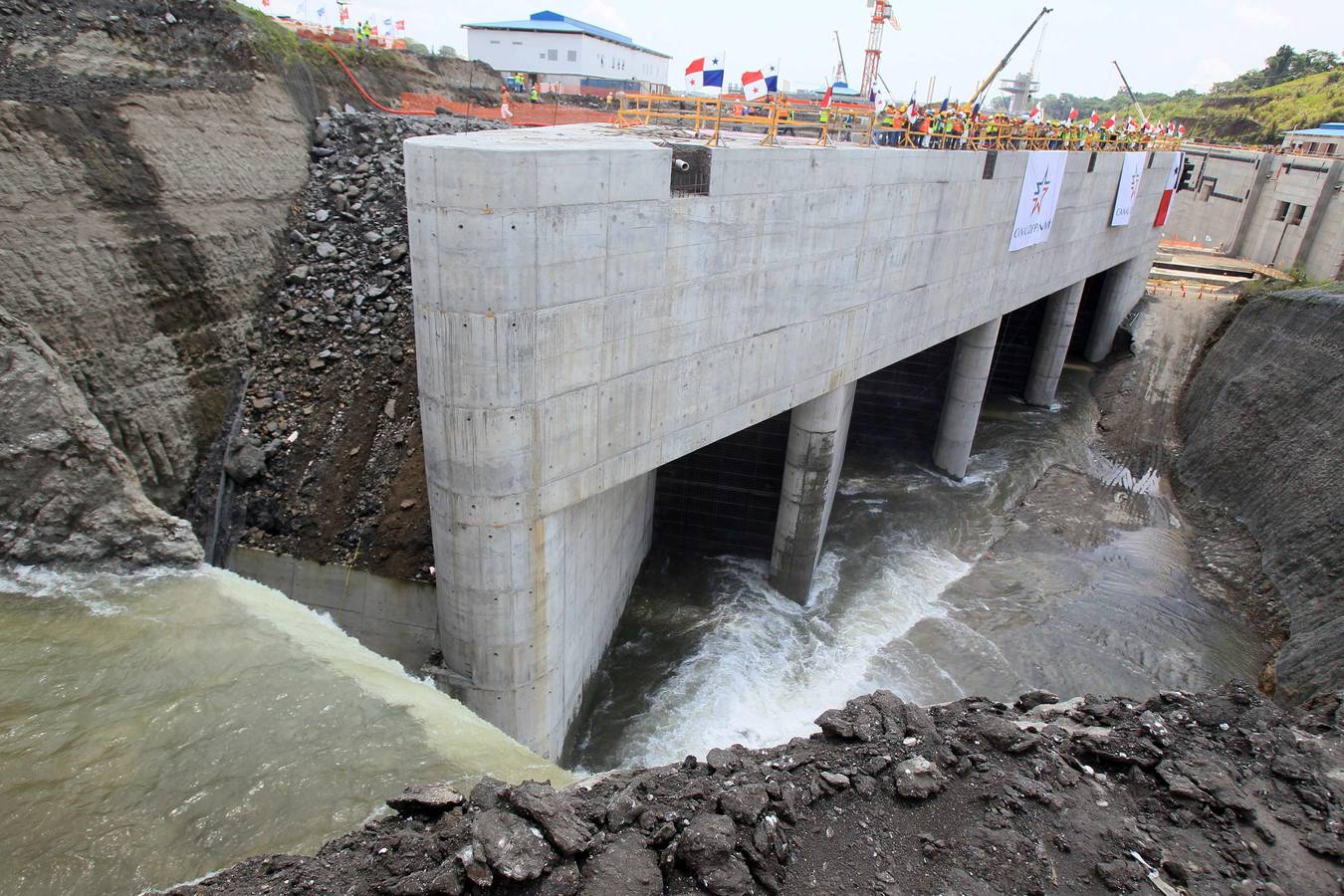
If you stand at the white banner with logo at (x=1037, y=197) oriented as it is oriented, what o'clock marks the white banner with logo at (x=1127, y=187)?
the white banner with logo at (x=1127, y=187) is roughly at 8 o'clock from the white banner with logo at (x=1037, y=197).

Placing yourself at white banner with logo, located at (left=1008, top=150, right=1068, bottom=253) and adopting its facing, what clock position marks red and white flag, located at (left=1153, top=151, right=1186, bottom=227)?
The red and white flag is roughly at 8 o'clock from the white banner with logo.

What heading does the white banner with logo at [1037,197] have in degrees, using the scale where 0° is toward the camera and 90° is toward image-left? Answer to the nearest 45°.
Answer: approximately 315°
